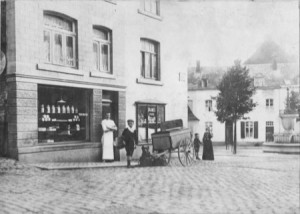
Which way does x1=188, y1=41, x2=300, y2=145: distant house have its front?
toward the camera

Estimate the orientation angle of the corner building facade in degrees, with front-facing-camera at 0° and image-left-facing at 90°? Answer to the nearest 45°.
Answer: approximately 315°

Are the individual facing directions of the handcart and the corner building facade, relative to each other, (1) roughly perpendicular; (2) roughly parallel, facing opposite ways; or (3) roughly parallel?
roughly perpendicular

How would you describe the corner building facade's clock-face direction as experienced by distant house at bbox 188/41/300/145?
The corner building facade is roughly at 2 o'clock from the distant house.

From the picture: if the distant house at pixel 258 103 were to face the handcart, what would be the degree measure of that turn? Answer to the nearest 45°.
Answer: approximately 45° to its right
